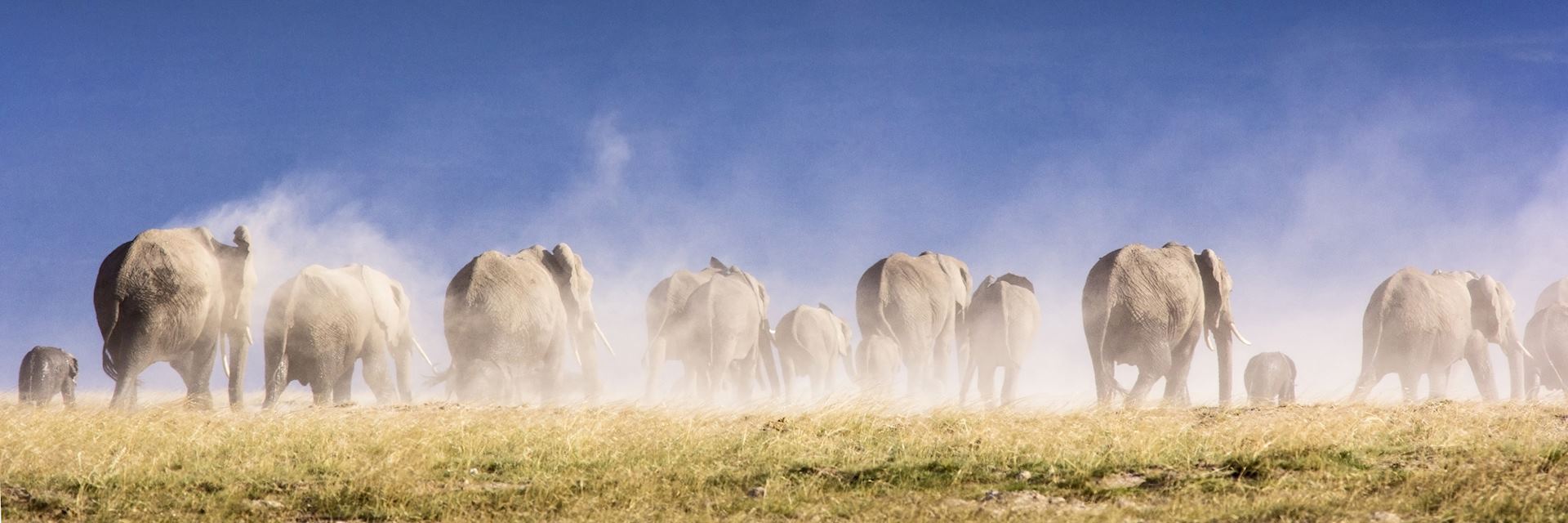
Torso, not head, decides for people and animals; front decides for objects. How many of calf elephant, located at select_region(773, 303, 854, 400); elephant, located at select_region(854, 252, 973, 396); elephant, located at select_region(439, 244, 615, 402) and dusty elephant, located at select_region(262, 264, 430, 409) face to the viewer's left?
0

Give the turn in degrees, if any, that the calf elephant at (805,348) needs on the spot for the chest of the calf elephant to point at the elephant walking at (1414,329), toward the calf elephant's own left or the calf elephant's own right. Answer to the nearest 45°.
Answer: approximately 90° to the calf elephant's own right

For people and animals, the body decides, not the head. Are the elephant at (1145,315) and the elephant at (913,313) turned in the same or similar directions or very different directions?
same or similar directions

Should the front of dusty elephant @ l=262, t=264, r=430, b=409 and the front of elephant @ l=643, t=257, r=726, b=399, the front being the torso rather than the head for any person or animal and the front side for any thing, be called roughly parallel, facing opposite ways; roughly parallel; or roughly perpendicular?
roughly parallel

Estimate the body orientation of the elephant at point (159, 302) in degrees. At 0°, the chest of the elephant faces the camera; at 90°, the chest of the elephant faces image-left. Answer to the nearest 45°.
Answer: approximately 225°

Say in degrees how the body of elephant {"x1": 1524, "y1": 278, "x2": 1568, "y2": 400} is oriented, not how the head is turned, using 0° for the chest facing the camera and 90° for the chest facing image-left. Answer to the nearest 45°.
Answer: approximately 225°

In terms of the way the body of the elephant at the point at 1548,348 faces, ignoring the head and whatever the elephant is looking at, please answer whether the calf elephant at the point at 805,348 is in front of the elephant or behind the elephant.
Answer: behind

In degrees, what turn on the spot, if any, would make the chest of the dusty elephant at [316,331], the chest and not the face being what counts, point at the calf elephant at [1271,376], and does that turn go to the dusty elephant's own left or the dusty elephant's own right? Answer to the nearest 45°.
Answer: approximately 45° to the dusty elephant's own right

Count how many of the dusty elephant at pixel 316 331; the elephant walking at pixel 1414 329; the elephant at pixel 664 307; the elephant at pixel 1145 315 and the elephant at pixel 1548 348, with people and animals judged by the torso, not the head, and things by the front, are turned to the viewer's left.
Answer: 0

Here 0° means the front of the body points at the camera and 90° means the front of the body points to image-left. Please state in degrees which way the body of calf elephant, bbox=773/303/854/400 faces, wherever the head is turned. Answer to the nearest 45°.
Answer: approximately 225°

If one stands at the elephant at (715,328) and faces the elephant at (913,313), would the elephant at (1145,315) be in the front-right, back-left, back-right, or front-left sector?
front-right
